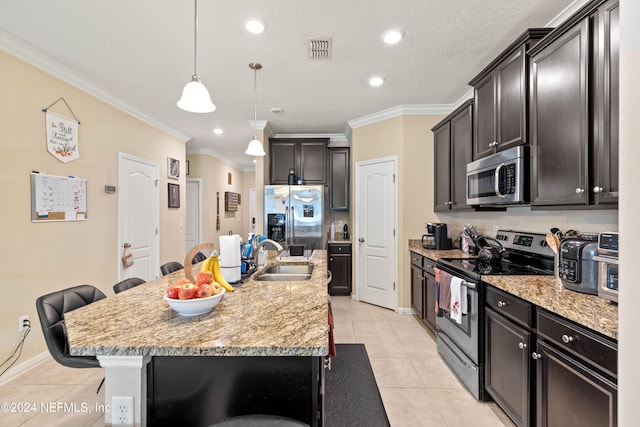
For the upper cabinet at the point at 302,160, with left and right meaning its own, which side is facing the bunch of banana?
front

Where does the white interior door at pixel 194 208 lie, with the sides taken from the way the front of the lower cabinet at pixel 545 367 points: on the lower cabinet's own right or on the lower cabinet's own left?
on the lower cabinet's own right

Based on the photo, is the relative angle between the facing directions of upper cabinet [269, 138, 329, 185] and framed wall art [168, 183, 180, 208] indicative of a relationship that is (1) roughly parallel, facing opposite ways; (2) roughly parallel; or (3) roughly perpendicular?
roughly perpendicular

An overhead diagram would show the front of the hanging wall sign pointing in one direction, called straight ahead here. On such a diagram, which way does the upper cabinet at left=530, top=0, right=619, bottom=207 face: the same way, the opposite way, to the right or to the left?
the opposite way

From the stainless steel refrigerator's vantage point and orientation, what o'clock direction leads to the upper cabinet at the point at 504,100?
The upper cabinet is roughly at 11 o'clock from the stainless steel refrigerator.

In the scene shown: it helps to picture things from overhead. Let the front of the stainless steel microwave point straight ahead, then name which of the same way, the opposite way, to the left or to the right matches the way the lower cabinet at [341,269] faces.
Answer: to the left

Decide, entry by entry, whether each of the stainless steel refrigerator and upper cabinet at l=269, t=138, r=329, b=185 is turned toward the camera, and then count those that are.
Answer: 2

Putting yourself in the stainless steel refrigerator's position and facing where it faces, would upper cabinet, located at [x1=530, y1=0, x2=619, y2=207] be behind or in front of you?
in front

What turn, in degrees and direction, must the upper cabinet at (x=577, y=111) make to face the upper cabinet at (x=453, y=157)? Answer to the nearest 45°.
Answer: approximately 90° to its right

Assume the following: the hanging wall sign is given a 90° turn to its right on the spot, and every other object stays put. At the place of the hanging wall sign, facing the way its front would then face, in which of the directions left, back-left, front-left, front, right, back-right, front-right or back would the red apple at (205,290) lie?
front-left

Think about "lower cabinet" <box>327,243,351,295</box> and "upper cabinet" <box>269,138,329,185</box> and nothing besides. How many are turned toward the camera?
2

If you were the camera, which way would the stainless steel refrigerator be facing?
facing the viewer

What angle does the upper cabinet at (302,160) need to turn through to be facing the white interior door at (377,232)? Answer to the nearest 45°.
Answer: approximately 45° to its left

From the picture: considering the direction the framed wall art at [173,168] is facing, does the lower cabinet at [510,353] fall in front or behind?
in front

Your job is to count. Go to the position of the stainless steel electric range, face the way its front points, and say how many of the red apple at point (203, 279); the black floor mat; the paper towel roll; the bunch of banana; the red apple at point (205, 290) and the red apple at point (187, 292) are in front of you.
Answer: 6

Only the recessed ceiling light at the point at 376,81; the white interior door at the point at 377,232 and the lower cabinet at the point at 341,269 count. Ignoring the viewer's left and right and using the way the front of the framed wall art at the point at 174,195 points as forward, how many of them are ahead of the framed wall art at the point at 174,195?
3

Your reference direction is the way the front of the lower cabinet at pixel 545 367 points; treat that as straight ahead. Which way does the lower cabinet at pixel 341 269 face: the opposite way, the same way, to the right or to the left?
to the left

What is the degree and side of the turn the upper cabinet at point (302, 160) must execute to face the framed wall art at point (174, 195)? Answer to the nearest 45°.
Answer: approximately 90° to its right

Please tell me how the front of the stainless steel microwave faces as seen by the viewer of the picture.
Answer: facing the viewer and to the left of the viewer

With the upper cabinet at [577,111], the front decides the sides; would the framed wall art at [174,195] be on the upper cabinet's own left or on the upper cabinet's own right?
on the upper cabinet's own right

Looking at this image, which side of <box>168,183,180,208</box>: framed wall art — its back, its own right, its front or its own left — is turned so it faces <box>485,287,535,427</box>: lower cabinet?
front

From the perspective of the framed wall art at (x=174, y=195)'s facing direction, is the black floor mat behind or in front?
in front
